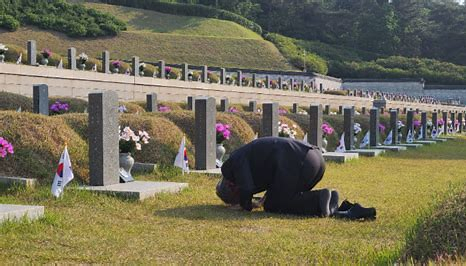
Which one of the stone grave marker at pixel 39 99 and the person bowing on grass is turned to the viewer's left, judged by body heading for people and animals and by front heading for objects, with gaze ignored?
the person bowing on grass

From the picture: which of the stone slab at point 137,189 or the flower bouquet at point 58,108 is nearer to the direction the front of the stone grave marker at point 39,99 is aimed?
the stone slab

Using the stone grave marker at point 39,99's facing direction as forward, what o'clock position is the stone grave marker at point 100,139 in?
the stone grave marker at point 100,139 is roughly at 1 o'clock from the stone grave marker at point 39,99.

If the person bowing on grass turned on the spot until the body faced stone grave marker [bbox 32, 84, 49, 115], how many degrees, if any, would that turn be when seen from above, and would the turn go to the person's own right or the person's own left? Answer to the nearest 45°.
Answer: approximately 45° to the person's own right

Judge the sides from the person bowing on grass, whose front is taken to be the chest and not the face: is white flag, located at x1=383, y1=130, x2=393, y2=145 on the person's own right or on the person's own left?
on the person's own right

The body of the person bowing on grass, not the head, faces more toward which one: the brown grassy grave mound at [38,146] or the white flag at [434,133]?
the brown grassy grave mound

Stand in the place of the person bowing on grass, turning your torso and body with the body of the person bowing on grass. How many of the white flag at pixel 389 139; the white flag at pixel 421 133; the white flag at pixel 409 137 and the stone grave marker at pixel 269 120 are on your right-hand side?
4

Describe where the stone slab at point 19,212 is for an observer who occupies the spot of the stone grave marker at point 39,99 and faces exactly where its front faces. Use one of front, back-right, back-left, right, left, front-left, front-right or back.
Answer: front-right

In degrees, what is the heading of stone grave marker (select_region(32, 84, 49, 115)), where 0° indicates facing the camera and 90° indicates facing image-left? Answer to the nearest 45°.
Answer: approximately 315°

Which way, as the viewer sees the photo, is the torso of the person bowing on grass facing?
to the viewer's left

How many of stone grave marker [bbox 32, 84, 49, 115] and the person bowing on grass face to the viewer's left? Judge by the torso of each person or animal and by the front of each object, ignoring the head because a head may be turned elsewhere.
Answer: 1

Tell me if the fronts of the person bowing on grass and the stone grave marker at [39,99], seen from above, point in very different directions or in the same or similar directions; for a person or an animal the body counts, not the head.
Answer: very different directions
